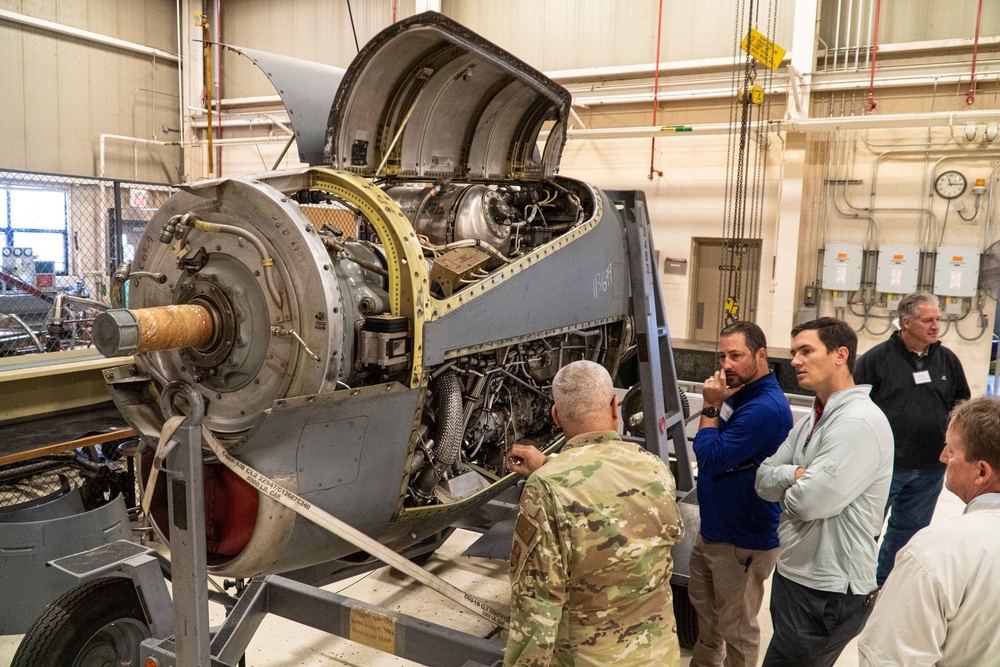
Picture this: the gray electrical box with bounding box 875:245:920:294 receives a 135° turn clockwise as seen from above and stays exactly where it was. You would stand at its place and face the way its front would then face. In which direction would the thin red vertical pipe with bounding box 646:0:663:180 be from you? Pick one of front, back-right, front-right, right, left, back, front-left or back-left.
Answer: front-left

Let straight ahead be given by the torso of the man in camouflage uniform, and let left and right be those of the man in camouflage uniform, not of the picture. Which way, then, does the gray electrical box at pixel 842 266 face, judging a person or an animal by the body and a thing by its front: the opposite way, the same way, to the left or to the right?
the opposite way

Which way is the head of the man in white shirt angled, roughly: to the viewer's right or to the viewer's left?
to the viewer's left

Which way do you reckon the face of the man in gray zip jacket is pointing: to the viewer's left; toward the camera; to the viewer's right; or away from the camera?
to the viewer's left

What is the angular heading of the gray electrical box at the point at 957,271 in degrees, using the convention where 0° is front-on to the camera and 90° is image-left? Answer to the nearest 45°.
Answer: approximately 0°

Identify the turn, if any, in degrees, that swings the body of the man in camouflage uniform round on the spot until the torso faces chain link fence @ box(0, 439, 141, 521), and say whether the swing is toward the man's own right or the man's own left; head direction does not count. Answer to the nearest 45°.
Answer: approximately 45° to the man's own left

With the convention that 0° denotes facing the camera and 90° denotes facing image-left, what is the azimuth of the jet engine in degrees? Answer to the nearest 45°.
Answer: approximately 45°

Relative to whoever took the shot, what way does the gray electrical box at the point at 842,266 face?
facing the viewer

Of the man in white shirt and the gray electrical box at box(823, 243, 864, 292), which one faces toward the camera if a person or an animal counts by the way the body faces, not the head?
the gray electrical box

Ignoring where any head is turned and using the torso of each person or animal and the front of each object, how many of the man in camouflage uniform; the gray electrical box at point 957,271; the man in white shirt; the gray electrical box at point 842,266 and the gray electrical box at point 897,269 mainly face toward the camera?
3

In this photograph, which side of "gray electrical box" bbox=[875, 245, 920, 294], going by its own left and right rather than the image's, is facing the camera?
front

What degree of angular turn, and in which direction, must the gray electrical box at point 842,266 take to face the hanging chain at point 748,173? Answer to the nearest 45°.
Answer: approximately 90° to its right

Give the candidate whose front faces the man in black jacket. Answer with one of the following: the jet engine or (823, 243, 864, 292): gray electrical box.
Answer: the gray electrical box

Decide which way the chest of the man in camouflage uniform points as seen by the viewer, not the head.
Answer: away from the camera

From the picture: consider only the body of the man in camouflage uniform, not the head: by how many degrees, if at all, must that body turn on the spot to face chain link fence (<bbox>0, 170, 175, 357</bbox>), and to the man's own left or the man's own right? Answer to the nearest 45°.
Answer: approximately 45° to the man's own left

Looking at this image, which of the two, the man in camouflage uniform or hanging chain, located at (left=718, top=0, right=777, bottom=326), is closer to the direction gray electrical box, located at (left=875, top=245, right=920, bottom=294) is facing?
the man in camouflage uniform

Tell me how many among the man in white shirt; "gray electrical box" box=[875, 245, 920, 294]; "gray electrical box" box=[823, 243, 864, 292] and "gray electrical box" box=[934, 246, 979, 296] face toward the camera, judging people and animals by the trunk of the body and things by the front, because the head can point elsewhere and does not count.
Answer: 3

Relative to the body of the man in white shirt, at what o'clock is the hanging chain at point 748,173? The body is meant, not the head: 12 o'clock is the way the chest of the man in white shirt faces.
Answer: The hanging chain is roughly at 1 o'clock from the man in white shirt.

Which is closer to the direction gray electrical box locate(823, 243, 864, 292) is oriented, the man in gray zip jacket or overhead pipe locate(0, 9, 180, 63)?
the man in gray zip jacket
